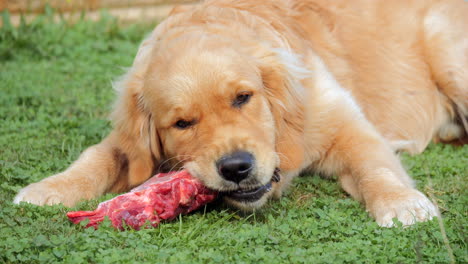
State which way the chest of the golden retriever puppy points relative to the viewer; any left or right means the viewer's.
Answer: facing the viewer and to the left of the viewer
